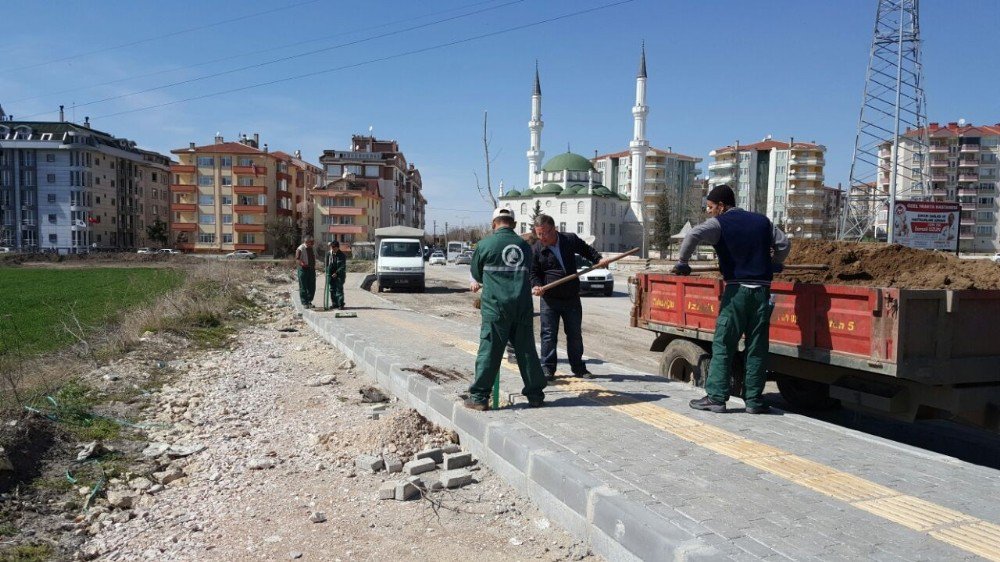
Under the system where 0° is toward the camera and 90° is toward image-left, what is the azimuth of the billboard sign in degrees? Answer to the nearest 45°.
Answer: approximately 0°

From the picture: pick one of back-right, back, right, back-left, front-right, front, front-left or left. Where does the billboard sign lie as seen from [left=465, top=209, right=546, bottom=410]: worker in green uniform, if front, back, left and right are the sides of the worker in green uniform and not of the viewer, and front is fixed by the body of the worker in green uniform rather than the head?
front-right

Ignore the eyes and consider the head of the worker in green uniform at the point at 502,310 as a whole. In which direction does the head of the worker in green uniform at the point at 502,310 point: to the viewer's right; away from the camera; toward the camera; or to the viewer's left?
away from the camera

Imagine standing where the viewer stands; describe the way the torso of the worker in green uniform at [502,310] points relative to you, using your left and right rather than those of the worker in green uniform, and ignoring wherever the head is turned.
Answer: facing away from the viewer

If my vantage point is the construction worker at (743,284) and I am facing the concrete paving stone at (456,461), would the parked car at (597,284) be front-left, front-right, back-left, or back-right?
back-right

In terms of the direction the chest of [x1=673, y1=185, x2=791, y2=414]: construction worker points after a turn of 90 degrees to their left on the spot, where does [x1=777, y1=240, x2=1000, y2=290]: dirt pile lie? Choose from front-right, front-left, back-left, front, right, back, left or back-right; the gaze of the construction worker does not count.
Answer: back

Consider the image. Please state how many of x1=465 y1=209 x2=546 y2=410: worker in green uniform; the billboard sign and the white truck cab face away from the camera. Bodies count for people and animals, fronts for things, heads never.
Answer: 1

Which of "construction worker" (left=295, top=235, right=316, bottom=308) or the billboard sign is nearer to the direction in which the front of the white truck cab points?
the construction worker

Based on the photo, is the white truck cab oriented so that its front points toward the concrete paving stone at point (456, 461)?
yes

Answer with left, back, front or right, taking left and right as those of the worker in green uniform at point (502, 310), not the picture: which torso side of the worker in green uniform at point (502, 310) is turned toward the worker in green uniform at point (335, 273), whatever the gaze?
front

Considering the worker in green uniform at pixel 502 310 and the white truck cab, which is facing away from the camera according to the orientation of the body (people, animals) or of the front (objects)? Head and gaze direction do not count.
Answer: the worker in green uniform

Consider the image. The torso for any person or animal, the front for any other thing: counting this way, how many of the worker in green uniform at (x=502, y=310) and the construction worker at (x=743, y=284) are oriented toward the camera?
0
